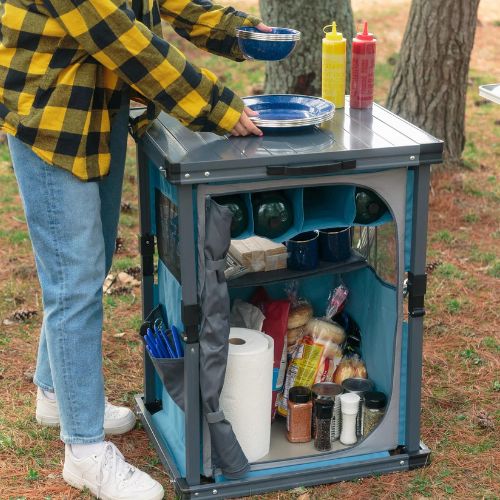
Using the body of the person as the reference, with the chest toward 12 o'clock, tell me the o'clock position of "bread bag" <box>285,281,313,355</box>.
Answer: The bread bag is roughly at 11 o'clock from the person.

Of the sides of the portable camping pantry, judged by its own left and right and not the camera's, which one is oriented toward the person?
right

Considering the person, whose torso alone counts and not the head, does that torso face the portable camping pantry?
yes

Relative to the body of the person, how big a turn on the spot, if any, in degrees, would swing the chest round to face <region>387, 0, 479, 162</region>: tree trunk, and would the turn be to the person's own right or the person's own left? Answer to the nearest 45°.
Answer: approximately 45° to the person's own left

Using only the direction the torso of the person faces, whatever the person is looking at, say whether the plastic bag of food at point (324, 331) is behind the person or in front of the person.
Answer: in front

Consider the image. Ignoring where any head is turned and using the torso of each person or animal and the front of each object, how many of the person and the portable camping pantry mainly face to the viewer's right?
1

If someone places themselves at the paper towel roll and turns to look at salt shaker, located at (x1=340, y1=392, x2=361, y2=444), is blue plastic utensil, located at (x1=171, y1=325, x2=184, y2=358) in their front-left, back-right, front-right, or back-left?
back-left

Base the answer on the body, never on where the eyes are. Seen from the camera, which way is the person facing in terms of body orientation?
to the viewer's right

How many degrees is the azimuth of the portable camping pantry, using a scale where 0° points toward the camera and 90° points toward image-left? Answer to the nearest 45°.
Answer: approximately 0°

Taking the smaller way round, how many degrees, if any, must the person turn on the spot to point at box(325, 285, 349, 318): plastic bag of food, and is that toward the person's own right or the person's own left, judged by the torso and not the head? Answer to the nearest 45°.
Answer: approximately 45° to the person's own left

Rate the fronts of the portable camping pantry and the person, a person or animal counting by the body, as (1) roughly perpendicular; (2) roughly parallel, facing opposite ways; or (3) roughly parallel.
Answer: roughly perpendicular
